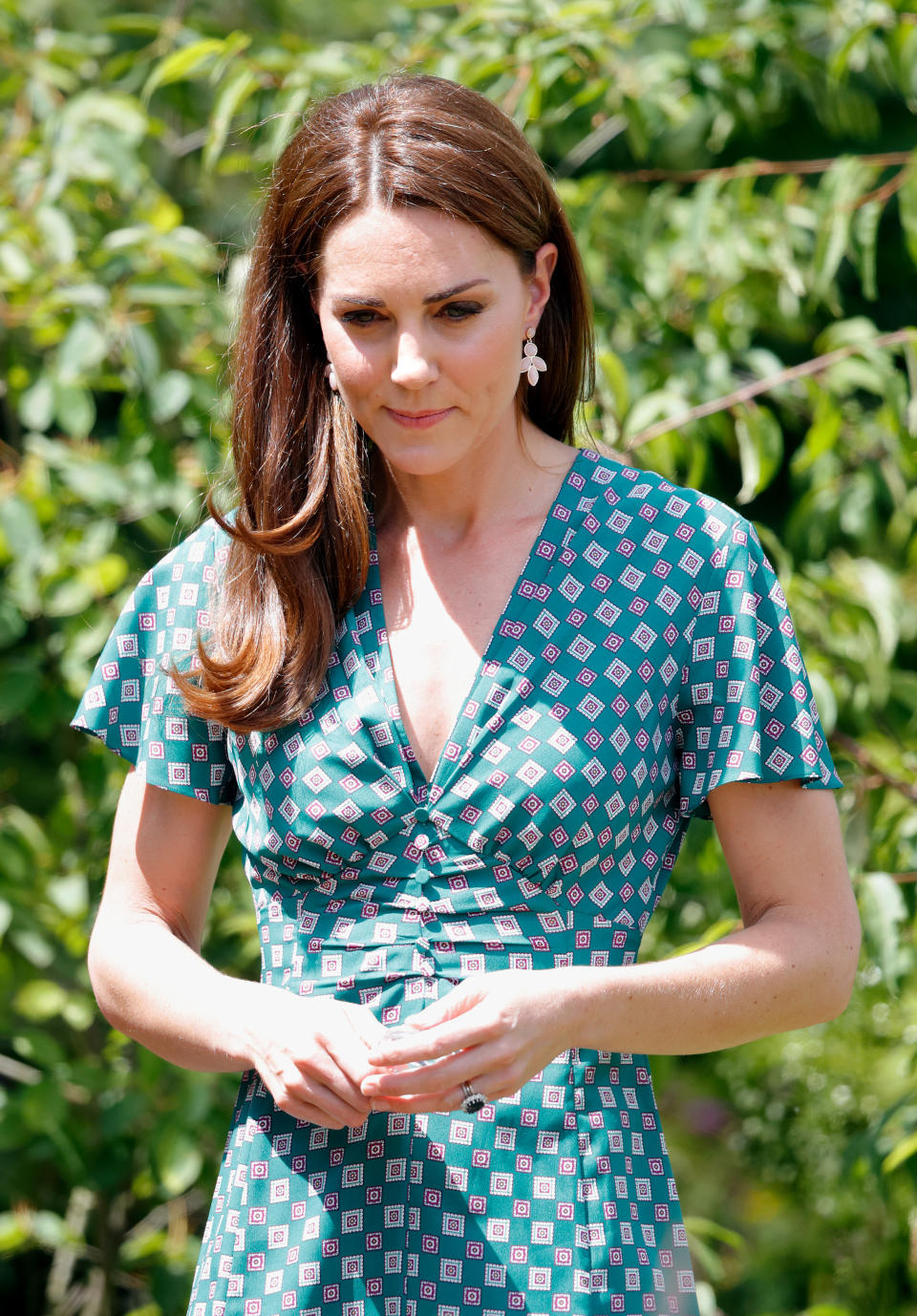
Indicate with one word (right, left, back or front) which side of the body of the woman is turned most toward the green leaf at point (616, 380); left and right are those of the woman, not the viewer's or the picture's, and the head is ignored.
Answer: back

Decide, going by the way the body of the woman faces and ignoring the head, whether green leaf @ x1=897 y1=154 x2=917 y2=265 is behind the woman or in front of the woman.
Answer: behind

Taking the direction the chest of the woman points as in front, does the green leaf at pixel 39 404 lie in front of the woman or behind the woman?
behind

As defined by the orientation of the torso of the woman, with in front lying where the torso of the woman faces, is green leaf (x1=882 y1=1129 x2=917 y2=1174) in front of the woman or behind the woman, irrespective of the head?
behind

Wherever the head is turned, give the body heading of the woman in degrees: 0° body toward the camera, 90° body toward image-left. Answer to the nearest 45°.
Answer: approximately 0°

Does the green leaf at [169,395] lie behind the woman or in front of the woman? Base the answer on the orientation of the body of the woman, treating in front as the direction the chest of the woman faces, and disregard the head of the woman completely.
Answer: behind

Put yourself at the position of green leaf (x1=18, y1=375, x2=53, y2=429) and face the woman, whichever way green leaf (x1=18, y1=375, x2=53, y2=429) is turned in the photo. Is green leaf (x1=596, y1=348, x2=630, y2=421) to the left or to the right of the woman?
left
